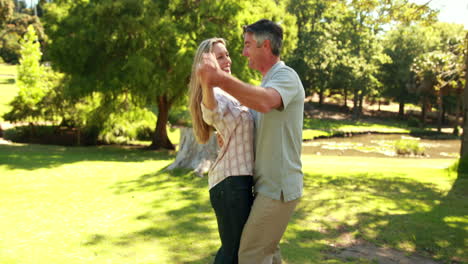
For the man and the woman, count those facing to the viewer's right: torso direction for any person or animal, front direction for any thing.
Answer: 1

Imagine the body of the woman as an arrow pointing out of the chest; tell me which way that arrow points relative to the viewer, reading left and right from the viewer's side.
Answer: facing to the right of the viewer

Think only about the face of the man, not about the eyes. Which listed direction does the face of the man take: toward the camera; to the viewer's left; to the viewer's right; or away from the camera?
to the viewer's left

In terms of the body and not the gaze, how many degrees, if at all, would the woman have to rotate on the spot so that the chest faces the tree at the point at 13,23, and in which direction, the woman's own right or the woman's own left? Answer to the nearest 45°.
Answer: approximately 135° to the woman's own left

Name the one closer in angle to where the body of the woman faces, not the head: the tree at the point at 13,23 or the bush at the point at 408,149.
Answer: the bush

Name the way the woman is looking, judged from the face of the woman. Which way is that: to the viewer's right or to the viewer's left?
to the viewer's right

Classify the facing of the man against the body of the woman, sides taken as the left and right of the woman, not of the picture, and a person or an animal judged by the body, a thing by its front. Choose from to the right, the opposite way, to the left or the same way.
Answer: the opposite way

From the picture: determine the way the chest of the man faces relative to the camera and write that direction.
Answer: to the viewer's left
